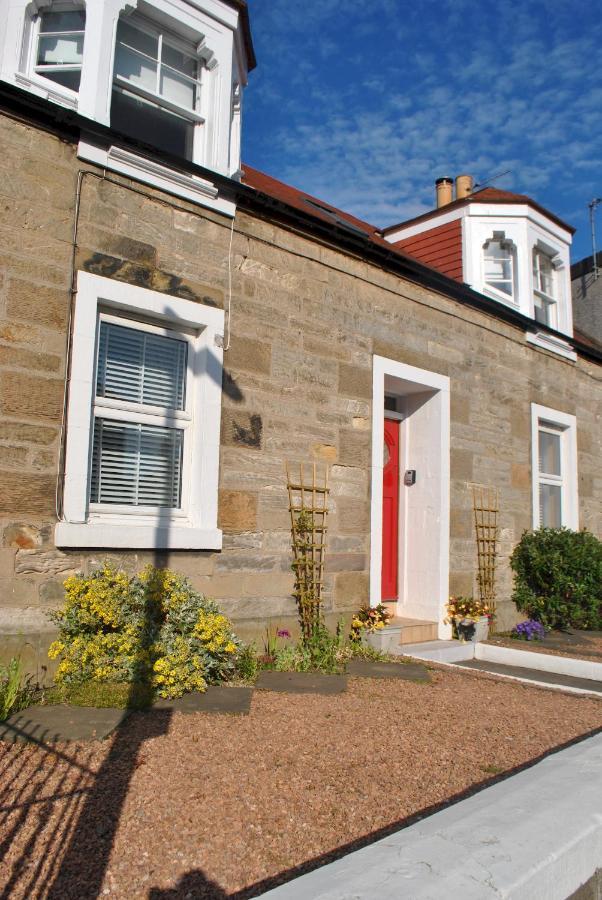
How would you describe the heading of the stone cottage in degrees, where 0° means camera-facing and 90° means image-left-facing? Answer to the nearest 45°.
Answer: approximately 315°
